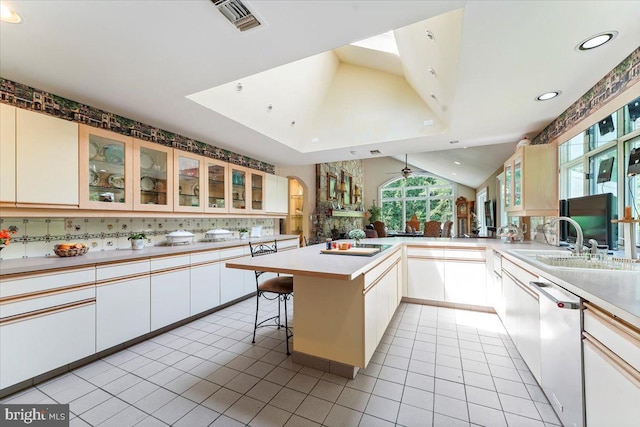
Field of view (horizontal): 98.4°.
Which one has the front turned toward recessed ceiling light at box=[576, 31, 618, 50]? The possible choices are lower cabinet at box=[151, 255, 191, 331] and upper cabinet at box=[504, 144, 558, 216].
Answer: the lower cabinet

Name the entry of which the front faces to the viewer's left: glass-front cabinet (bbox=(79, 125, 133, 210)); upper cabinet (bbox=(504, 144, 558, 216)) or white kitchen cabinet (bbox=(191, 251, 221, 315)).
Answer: the upper cabinet

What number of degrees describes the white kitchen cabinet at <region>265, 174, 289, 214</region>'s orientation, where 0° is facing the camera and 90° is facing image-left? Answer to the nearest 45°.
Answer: approximately 315°

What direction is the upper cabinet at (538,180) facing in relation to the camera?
to the viewer's left

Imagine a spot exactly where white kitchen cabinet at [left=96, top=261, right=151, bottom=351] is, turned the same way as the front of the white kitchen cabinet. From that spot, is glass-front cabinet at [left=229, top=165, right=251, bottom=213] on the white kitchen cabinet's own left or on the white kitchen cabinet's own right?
on the white kitchen cabinet's own left

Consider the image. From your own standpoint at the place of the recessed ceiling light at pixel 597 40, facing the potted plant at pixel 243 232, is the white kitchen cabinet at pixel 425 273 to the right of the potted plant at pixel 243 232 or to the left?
right

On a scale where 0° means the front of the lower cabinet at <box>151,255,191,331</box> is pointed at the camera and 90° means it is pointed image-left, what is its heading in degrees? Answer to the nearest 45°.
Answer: approximately 315°

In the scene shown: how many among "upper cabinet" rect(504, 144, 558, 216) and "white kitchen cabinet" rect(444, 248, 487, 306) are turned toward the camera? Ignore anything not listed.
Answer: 1

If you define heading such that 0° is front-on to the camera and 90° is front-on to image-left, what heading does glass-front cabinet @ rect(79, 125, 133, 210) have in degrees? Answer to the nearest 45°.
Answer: approximately 315°

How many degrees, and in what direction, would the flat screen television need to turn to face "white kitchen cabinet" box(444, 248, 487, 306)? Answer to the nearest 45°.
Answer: approximately 90° to its right
